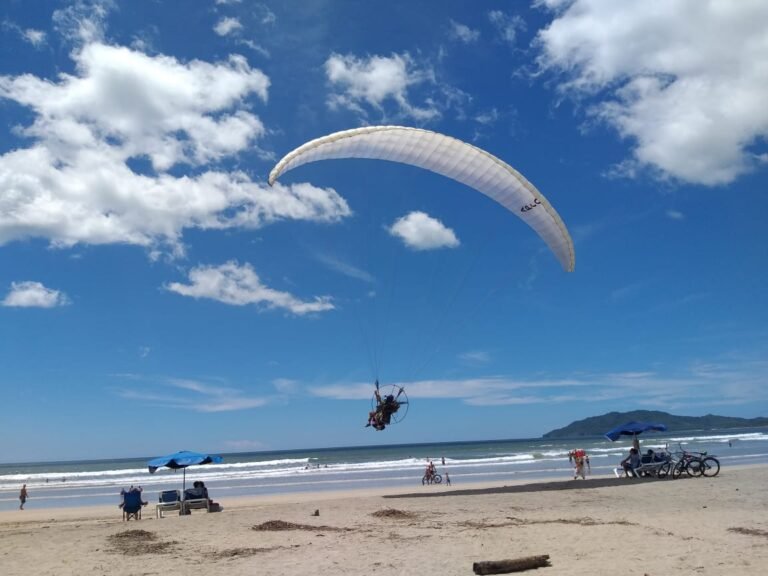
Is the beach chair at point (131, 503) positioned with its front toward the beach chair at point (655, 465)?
no

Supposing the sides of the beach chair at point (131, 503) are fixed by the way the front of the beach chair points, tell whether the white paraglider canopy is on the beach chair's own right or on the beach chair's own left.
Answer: on the beach chair's own right

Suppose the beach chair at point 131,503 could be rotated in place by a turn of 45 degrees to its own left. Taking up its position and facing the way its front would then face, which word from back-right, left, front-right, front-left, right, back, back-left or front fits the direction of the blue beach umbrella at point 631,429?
back-right

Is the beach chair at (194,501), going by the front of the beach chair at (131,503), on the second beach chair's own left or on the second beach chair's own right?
on the second beach chair's own right

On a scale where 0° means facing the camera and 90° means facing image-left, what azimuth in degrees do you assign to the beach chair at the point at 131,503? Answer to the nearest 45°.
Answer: approximately 180°

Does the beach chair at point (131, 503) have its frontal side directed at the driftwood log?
no

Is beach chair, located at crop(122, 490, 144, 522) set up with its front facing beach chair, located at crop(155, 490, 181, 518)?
no

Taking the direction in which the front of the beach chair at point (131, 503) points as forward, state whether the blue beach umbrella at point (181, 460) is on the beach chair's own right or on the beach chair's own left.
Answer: on the beach chair's own right
